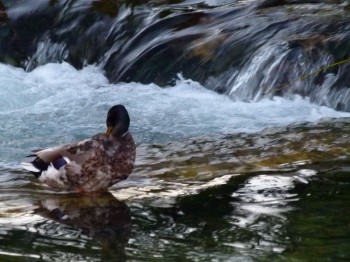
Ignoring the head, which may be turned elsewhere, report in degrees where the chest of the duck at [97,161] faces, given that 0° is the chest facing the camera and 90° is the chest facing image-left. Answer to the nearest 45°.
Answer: approximately 270°
